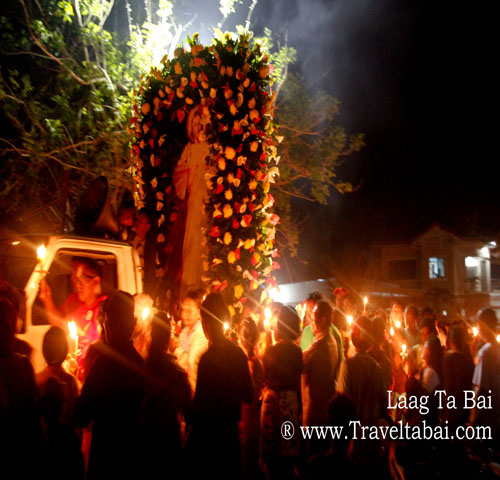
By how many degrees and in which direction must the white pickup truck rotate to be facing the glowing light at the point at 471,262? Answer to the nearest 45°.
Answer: approximately 180°

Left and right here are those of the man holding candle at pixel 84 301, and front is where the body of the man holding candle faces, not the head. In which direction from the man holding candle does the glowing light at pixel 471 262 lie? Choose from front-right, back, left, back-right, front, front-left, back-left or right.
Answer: back

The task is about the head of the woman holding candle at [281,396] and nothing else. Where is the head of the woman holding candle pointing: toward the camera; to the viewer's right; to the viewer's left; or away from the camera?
away from the camera

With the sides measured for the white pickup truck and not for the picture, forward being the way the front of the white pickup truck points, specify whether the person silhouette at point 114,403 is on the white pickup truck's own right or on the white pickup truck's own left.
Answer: on the white pickup truck's own left

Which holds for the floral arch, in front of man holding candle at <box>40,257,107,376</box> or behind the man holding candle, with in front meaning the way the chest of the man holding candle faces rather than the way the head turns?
behind

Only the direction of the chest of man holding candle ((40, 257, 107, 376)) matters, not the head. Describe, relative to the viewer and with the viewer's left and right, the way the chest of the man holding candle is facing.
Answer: facing the viewer and to the left of the viewer

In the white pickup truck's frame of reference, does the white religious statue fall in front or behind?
behind

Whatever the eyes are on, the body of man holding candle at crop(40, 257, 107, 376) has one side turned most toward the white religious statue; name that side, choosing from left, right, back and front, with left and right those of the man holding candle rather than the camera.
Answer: back

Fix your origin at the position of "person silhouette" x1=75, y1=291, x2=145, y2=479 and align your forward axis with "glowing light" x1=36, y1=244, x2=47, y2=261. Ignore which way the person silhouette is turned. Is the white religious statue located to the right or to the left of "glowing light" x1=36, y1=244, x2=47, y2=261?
right
